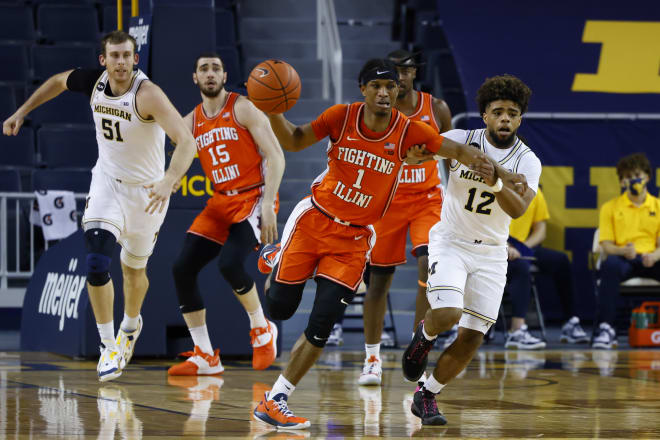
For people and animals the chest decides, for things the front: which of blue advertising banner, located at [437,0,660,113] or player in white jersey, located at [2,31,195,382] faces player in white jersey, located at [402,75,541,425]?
the blue advertising banner

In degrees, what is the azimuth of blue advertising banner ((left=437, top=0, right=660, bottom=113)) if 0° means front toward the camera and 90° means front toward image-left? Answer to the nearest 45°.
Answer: approximately 0°

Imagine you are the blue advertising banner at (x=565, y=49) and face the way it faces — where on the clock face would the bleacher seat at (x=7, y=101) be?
The bleacher seat is roughly at 3 o'clock from the blue advertising banner.

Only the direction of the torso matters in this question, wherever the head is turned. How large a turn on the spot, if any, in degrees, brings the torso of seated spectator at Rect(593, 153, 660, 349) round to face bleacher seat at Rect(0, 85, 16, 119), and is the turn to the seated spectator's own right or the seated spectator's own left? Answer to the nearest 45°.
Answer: approximately 90° to the seated spectator's own right

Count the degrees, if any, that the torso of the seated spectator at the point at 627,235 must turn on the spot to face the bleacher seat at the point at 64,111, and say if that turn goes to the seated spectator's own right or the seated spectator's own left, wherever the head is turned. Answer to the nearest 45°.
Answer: approximately 90° to the seated spectator's own right

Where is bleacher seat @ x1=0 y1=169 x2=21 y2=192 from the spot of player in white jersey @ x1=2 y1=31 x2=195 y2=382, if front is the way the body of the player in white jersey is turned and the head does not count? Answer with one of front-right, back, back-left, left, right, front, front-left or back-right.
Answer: back-right

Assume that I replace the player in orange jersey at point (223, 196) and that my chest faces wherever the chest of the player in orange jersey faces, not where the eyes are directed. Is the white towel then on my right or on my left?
on my right

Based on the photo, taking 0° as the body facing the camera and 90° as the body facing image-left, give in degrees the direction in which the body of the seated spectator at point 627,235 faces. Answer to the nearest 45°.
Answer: approximately 0°

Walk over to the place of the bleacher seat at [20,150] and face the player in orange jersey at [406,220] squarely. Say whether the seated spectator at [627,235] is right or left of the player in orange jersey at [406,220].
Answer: left

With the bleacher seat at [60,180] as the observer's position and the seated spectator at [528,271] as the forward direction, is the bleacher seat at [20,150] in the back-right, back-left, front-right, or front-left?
back-left
